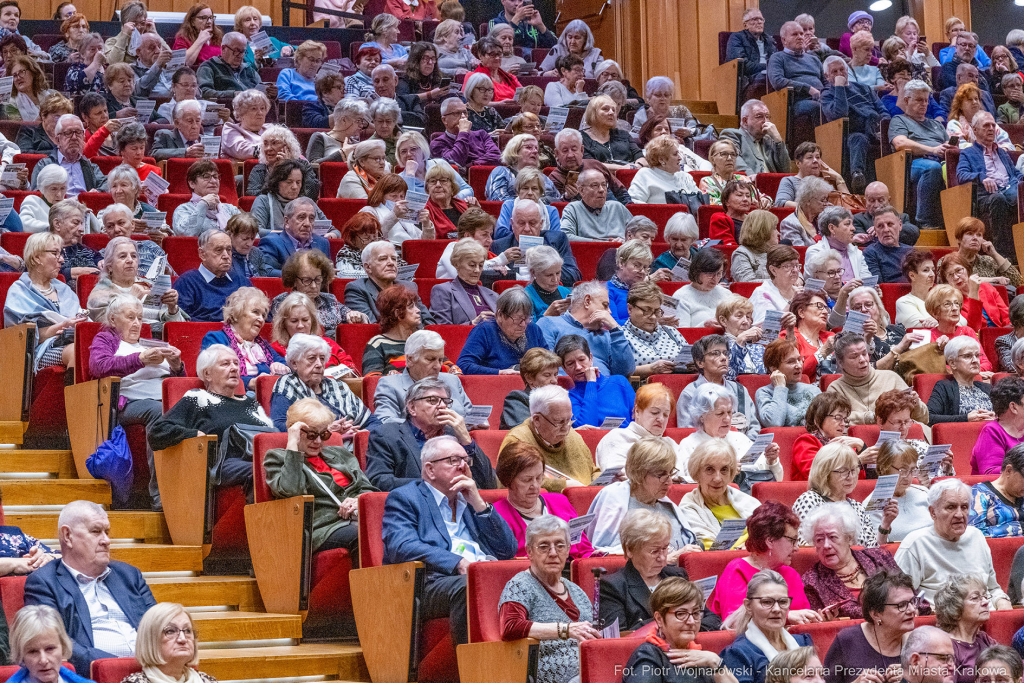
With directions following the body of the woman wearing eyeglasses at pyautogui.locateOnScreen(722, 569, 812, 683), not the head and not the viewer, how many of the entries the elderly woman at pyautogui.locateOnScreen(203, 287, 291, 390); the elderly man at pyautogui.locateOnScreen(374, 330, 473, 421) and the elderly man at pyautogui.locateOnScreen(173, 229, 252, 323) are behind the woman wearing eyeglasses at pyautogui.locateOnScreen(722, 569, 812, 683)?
3

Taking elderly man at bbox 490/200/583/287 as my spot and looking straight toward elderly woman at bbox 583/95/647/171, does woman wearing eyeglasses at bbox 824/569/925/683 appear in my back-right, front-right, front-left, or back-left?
back-right

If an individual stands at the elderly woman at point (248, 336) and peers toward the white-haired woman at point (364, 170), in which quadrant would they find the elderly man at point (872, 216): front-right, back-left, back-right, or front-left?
front-right

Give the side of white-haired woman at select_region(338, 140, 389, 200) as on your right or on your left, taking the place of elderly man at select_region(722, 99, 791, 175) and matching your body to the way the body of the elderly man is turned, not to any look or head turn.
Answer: on your right

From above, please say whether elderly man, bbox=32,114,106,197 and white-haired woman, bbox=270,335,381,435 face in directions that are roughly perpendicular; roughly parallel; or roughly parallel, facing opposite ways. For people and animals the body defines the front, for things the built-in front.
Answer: roughly parallel

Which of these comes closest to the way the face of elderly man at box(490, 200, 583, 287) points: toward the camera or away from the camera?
toward the camera

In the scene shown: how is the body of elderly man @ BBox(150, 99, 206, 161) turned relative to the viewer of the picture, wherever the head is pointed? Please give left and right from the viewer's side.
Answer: facing the viewer and to the right of the viewer

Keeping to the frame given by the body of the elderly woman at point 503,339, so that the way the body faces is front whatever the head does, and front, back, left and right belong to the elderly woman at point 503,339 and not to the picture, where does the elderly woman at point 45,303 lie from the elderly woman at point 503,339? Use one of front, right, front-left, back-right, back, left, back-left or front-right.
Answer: back-right

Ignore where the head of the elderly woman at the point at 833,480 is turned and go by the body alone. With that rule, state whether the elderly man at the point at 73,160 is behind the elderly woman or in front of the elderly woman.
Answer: behind

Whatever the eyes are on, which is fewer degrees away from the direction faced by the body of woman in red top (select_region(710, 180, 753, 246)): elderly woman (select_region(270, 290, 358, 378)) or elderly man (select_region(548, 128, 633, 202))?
the elderly woman

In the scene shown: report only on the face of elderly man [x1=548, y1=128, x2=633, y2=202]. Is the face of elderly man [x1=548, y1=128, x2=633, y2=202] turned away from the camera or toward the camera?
toward the camera

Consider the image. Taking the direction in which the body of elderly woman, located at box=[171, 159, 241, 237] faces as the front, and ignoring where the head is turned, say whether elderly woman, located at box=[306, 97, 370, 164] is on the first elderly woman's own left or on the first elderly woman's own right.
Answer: on the first elderly woman's own left

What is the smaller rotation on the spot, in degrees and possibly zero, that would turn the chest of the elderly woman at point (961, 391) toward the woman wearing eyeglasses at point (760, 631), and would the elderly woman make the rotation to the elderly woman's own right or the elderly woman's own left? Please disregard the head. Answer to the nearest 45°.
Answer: approximately 45° to the elderly woman's own right

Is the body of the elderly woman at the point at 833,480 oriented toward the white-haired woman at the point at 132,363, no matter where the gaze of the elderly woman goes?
no

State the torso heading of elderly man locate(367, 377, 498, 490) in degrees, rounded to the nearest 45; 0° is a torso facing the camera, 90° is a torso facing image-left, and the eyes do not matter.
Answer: approximately 315°

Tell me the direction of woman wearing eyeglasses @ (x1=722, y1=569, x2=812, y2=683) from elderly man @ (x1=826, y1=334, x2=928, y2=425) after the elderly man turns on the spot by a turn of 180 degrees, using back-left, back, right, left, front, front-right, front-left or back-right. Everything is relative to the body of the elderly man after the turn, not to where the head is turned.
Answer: back-left

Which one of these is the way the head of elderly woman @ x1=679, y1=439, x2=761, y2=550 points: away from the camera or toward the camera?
toward the camera

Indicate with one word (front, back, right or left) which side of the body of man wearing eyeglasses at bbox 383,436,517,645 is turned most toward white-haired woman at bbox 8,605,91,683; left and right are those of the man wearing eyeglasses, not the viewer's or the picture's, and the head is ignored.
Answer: right

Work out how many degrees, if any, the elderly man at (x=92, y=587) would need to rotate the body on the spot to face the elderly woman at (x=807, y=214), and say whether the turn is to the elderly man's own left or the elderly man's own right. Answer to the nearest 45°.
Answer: approximately 90° to the elderly man's own left

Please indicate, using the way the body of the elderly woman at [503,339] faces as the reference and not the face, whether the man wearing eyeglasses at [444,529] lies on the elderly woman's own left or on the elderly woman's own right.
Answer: on the elderly woman's own right

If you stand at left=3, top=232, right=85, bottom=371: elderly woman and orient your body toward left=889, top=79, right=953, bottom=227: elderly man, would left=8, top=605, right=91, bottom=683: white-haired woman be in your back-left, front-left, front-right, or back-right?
back-right
